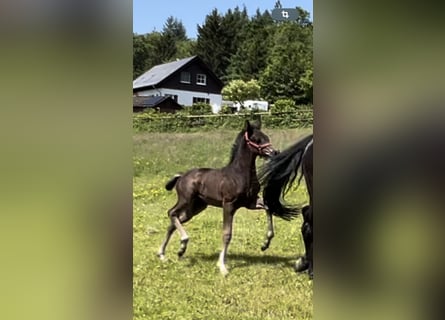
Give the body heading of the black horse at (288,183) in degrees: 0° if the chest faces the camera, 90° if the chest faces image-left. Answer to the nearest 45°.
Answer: approximately 270°
